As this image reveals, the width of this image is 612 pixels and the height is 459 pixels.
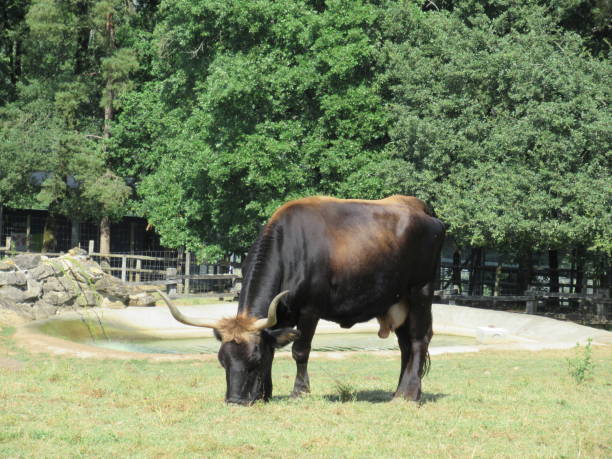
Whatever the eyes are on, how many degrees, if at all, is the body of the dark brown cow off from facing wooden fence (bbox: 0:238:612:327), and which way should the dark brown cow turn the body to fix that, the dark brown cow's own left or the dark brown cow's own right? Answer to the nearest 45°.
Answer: approximately 135° to the dark brown cow's own right

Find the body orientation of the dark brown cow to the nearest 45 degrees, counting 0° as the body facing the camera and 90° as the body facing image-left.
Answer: approximately 45°

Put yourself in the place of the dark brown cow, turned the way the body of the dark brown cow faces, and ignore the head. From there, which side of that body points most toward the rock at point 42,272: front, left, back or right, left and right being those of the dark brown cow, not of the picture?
right

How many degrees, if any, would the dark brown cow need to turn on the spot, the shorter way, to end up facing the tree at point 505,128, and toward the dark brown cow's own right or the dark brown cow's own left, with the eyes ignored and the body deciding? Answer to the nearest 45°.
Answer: approximately 135° to the dark brown cow's own right

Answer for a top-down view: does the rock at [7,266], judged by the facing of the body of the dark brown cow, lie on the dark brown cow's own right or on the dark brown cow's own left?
on the dark brown cow's own right

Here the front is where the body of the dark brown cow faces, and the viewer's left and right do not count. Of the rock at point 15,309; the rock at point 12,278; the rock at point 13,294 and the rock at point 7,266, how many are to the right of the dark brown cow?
4
